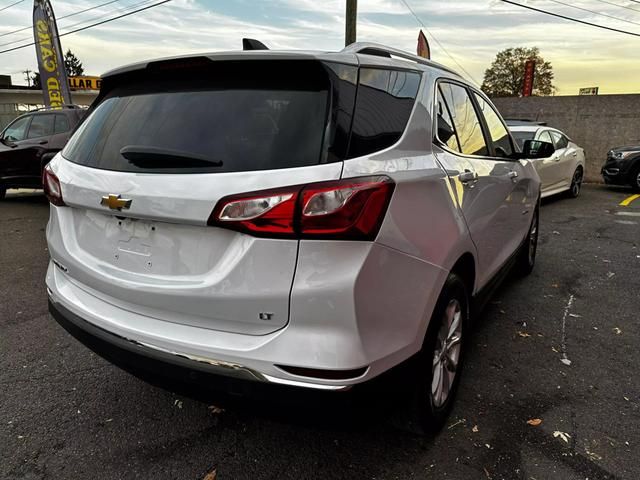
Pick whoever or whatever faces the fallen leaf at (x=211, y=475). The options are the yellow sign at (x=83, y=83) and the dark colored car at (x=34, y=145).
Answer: the yellow sign

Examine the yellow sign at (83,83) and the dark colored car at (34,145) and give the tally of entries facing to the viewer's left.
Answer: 1

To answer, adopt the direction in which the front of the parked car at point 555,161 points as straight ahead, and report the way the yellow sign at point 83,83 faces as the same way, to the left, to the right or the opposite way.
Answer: to the left

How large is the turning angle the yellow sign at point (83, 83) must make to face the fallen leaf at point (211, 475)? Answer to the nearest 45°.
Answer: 0° — it already faces it

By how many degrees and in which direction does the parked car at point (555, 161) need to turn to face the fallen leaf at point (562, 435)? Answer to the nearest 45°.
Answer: approximately 45° to its left

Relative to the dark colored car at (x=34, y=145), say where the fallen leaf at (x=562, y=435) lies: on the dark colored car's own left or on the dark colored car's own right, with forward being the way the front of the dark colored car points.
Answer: on the dark colored car's own left

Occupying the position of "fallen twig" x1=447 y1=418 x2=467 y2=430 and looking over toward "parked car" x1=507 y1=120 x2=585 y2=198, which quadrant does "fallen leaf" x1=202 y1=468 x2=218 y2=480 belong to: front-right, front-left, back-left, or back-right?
back-left

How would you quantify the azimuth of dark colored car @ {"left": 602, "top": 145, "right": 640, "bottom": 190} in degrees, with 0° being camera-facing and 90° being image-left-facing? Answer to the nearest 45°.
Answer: approximately 45°

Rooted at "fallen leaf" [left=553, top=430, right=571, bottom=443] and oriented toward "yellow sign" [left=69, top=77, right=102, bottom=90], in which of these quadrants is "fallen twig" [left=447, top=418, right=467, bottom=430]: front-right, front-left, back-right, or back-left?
front-left

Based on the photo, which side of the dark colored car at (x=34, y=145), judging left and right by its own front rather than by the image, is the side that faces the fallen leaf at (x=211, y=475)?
left

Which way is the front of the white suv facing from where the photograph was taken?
facing away from the viewer and to the right of the viewer

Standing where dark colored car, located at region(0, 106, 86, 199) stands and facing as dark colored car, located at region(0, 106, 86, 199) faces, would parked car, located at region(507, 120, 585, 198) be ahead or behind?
behind

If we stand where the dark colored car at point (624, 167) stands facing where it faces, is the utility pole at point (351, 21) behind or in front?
in front

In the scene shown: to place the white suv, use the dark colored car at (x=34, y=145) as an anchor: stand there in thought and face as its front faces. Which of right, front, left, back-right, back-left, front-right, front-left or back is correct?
left

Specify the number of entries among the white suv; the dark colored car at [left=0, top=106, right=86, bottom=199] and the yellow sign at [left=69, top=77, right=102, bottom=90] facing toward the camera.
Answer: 1

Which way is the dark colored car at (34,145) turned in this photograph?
to the viewer's left

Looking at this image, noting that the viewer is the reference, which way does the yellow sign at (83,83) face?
facing the viewer
